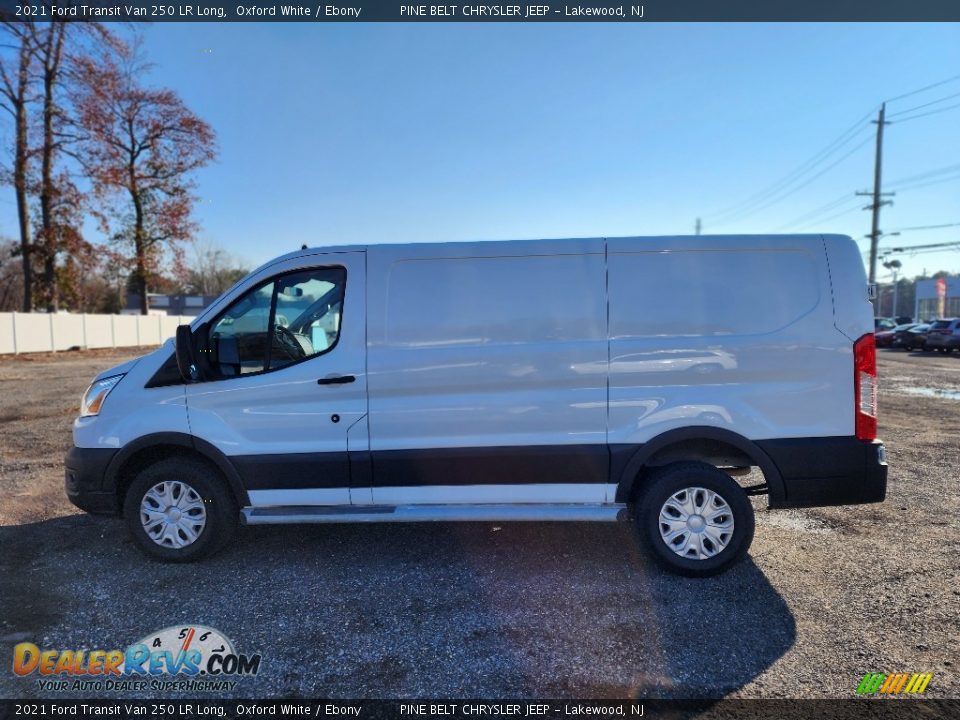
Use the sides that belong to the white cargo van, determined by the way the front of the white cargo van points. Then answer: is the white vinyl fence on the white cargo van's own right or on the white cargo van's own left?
on the white cargo van's own right

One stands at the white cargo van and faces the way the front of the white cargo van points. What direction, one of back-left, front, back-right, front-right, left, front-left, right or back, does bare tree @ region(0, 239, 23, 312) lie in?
front-right

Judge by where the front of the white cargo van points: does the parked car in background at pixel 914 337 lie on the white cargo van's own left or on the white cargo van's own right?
on the white cargo van's own right

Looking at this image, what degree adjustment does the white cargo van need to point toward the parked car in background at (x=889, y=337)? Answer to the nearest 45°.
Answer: approximately 135° to its right

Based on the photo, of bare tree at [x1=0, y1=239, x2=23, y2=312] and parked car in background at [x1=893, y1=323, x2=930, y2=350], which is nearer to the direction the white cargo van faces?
the bare tree

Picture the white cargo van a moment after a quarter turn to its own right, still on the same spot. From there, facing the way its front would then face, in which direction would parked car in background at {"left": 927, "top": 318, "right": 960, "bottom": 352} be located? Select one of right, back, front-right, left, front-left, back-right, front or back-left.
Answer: front-right

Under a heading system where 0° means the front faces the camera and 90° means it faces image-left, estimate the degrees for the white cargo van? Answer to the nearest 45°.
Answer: approximately 90°

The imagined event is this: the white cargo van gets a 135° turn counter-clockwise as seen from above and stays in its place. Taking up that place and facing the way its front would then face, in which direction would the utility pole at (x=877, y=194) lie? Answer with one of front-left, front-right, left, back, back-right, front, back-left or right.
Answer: left

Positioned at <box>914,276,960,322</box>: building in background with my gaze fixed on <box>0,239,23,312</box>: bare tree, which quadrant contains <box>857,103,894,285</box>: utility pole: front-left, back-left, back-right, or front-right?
front-left

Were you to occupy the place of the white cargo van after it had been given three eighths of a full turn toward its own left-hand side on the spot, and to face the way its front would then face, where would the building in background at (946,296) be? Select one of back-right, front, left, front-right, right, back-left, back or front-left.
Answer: left

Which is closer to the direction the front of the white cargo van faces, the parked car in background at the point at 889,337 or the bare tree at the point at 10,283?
the bare tree
